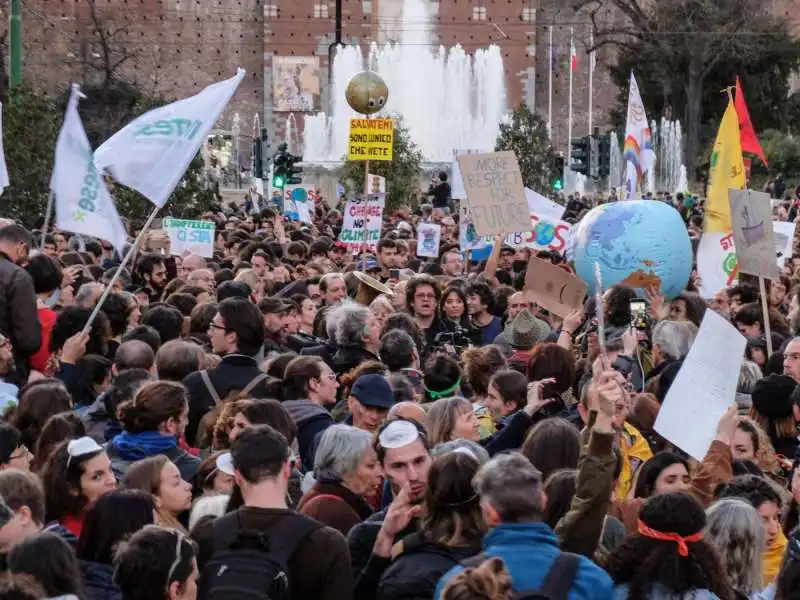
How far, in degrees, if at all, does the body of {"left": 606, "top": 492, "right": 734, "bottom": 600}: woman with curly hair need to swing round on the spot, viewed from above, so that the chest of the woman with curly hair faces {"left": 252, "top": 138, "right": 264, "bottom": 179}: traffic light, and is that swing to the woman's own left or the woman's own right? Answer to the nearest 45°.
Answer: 0° — they already face it

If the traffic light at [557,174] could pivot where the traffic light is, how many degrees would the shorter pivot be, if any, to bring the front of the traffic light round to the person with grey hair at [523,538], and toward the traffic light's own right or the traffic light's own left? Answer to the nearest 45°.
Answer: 0° — it already faces them

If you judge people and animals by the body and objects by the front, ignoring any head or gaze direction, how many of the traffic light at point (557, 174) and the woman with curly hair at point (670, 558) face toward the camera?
1

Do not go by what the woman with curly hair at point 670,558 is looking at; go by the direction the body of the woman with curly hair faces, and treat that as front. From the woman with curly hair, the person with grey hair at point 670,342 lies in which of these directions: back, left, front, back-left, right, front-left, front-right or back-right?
front

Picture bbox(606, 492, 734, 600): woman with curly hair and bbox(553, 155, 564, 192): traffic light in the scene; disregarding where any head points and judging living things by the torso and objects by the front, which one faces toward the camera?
the traffic light

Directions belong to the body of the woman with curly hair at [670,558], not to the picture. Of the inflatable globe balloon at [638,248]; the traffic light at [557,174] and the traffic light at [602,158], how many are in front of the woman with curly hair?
3

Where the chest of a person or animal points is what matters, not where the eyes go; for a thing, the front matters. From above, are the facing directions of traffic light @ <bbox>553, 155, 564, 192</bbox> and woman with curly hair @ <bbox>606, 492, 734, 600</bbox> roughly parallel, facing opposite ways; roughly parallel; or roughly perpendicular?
roughly parallel, facing opposite ways

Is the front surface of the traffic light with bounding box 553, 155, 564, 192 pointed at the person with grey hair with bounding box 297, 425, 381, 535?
yes

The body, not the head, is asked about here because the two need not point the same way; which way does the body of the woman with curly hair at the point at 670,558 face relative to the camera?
away from the camera

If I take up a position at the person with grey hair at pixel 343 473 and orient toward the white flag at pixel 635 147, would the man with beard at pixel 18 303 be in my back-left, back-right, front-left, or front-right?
front-left

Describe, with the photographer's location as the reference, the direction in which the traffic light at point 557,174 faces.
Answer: facing the viewer

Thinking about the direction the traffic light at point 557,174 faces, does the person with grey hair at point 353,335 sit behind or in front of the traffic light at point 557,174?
in front

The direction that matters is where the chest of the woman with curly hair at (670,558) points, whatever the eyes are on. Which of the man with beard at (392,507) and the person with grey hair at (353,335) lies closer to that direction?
the person with grey hair

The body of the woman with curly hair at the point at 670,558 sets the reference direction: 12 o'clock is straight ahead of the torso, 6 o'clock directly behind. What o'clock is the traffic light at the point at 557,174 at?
The traffic light is roughly at 12 o'clock from the woman with curly hair.

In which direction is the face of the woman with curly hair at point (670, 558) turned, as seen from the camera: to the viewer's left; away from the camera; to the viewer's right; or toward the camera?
away from the camera

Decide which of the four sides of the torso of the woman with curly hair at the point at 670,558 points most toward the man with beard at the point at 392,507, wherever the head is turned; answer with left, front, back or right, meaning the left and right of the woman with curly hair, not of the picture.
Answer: left
